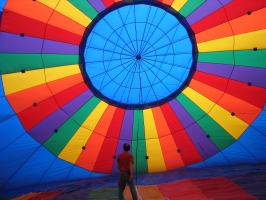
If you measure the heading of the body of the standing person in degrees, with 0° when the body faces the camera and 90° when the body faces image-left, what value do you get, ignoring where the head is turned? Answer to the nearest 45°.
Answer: approximately 180°
